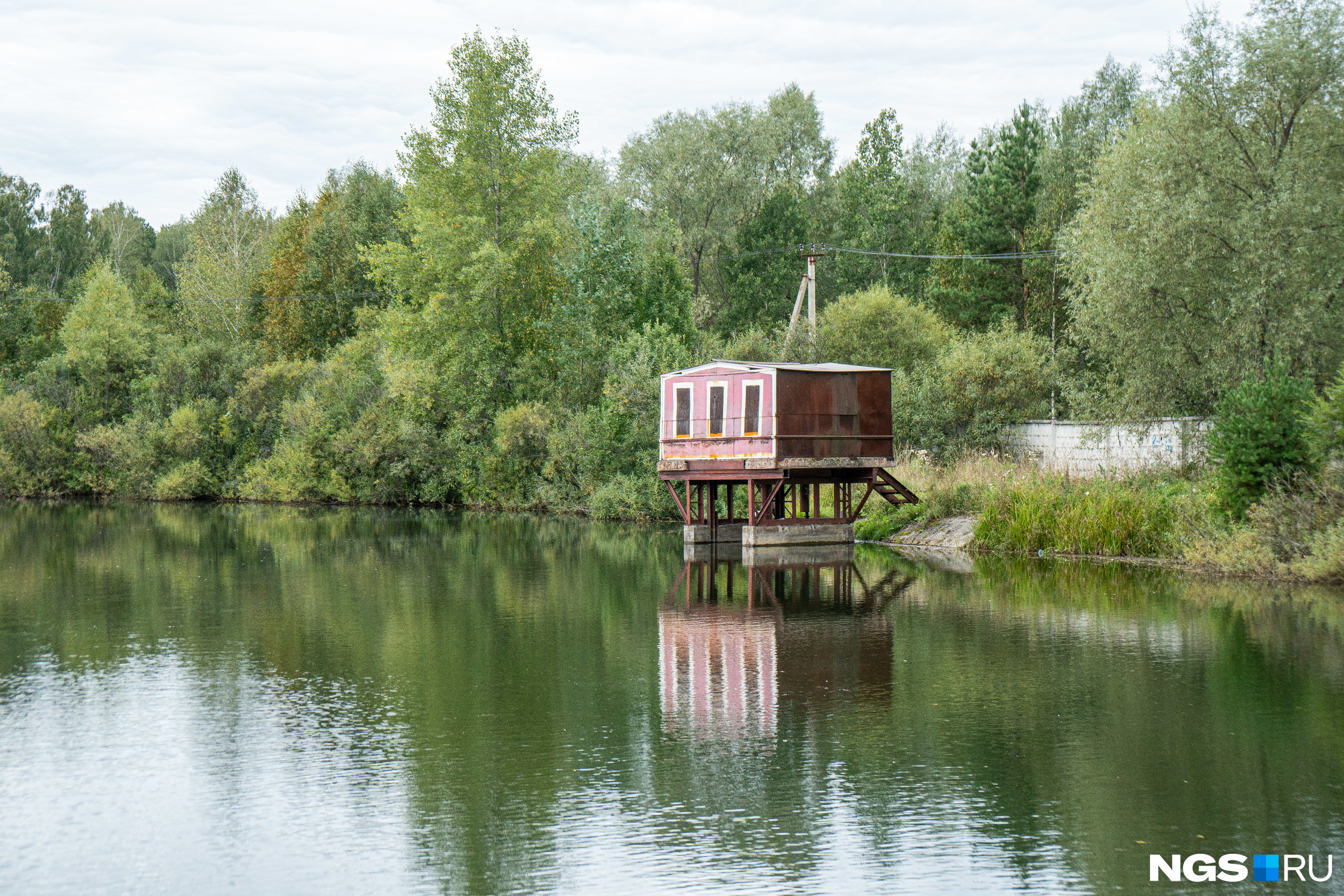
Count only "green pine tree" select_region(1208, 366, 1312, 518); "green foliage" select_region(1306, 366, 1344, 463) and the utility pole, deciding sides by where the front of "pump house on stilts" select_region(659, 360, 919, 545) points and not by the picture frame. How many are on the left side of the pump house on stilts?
2

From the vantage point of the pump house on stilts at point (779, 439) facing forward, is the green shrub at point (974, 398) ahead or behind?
behind

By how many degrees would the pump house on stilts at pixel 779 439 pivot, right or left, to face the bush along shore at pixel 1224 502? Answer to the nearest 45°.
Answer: approximately 90° to its left

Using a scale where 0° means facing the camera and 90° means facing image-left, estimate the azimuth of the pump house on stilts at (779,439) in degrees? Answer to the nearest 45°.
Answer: approximately 45°

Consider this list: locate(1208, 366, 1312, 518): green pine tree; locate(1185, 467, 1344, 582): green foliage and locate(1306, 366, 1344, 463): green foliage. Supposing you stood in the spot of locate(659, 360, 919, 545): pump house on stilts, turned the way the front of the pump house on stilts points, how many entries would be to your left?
3

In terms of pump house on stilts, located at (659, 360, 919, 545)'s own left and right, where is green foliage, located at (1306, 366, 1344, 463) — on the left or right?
on its left

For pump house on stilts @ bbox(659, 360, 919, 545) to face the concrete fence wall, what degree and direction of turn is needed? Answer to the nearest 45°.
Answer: approximately 135° to its left

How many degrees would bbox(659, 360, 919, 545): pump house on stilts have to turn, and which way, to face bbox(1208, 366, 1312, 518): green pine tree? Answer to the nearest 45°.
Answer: approximately 90° to its left

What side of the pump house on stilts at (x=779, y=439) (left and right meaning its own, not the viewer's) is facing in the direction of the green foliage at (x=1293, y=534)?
left
